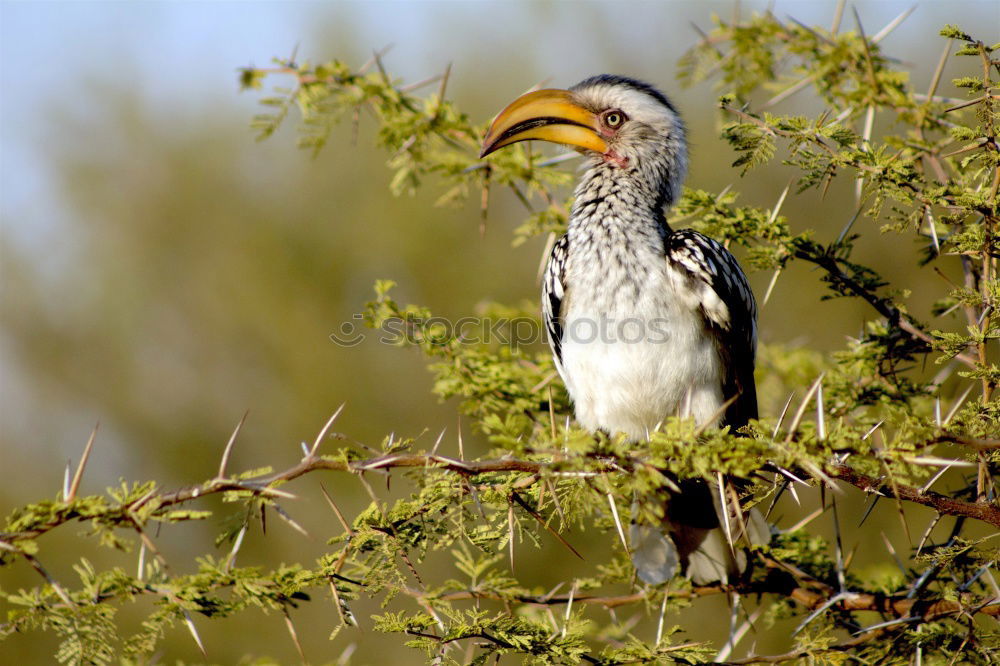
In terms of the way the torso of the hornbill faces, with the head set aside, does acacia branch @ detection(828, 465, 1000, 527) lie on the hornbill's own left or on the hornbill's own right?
on the hornbill's own left

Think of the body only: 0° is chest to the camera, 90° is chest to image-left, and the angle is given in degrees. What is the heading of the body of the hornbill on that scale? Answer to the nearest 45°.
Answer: approximately 45°
